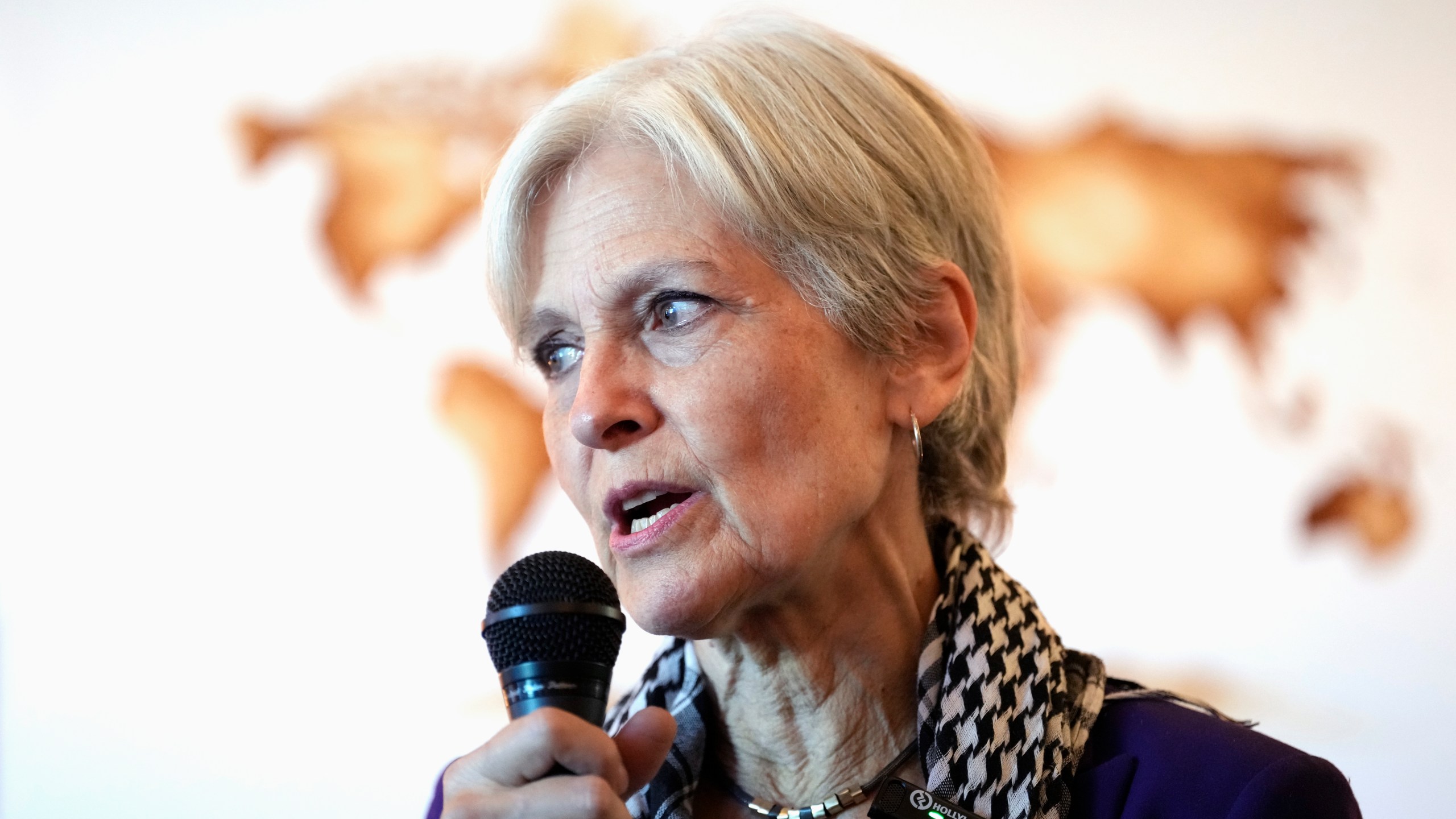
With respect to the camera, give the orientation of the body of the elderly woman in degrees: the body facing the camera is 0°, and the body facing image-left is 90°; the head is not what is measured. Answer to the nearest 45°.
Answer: approximately 45°
